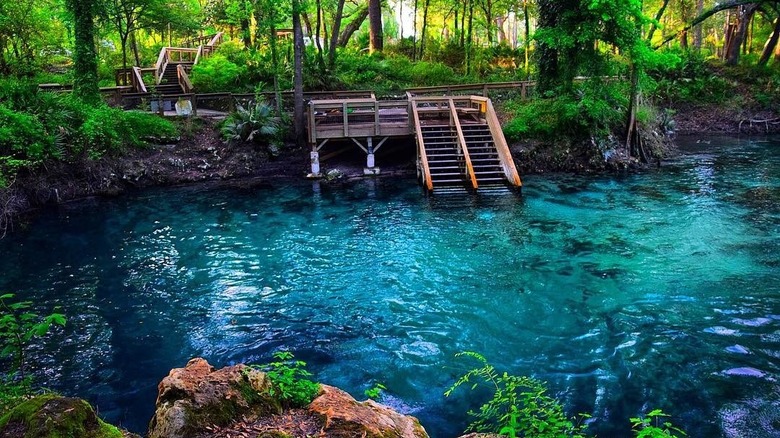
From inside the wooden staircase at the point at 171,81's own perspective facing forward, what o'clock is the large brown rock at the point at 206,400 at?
The large brown rock is roughly at 12 o'clock from the wooden staircase.

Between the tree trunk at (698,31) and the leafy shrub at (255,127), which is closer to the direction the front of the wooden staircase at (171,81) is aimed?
the leafy shrub

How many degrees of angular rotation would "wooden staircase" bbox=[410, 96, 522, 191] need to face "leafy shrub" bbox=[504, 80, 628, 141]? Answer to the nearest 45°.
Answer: approximately 135° to its left

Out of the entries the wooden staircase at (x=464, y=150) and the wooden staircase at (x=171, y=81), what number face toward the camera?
2

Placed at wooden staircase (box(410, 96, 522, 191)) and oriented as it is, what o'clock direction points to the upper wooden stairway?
The upper wooden stairway is roughly at 4 o'clock from the wooden staircase.

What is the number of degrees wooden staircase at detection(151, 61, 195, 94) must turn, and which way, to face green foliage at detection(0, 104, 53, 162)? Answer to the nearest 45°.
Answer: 0° — it already faces it

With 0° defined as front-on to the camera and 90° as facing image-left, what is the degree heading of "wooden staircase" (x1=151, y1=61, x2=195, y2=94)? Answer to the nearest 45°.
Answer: approximately 0°

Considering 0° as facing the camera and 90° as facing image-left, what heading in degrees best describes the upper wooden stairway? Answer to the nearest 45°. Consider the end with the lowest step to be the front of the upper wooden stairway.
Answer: approximately 0°
